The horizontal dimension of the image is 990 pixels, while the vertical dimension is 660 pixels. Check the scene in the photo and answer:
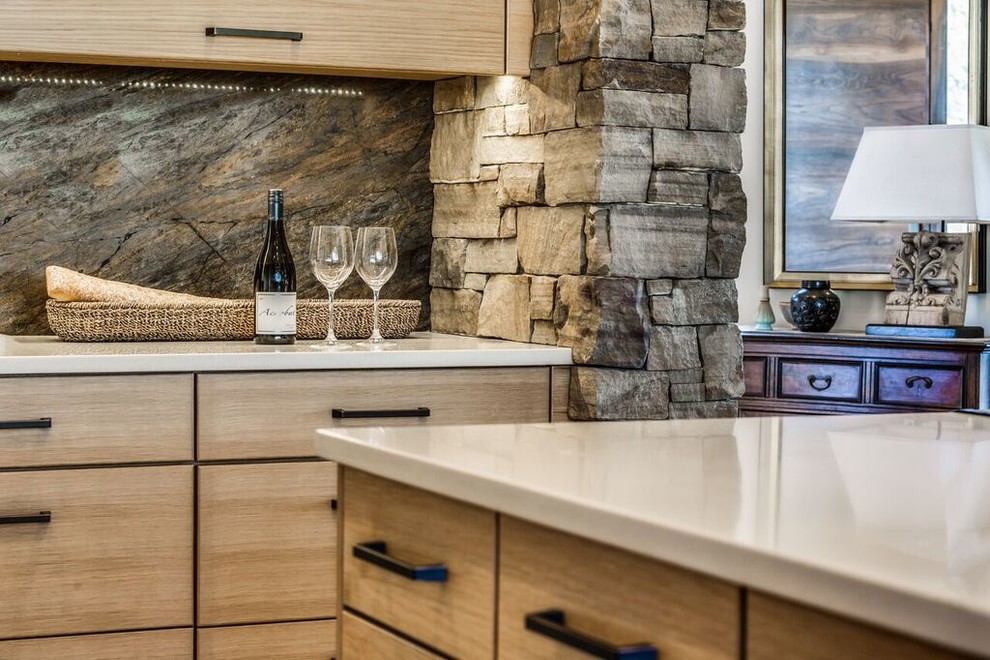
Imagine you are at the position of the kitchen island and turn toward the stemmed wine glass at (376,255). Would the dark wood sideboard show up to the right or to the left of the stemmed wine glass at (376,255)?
right

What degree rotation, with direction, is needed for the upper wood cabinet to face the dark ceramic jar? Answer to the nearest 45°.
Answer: approximately 135° to its left

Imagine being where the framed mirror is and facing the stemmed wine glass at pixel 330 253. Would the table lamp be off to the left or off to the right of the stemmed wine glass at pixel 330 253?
left

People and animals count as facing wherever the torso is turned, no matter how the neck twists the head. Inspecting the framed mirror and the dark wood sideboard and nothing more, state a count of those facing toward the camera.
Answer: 2

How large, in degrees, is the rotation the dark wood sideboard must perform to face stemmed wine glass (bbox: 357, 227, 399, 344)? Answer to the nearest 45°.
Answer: approximately 45° to its right

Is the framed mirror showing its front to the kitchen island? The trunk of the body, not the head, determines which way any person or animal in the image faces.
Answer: yes
